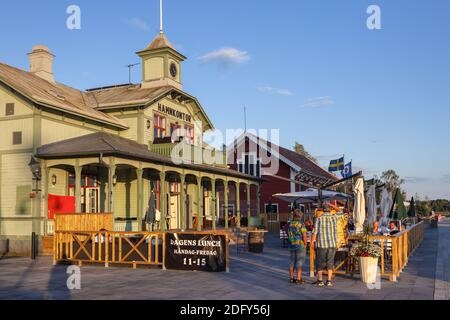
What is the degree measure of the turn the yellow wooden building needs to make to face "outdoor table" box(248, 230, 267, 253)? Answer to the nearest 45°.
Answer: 0° — it already faces it

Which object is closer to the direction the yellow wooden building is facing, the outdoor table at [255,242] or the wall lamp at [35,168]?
the outdoor table

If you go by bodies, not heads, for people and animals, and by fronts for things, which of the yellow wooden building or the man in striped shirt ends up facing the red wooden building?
the man in striped shirt

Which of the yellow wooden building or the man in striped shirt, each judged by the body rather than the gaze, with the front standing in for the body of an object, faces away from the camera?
the man in striped shirt

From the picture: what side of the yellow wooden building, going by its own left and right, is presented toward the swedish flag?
left

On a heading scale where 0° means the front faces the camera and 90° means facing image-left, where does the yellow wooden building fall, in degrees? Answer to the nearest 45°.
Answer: approximately 315°

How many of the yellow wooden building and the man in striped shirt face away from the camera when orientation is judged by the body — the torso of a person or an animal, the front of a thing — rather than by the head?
1

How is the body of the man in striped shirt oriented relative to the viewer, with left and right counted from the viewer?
facing away from the viewer

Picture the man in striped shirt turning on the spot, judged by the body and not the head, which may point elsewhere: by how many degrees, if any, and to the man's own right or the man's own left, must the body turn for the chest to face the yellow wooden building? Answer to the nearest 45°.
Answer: approximately 45° to the man's own left
